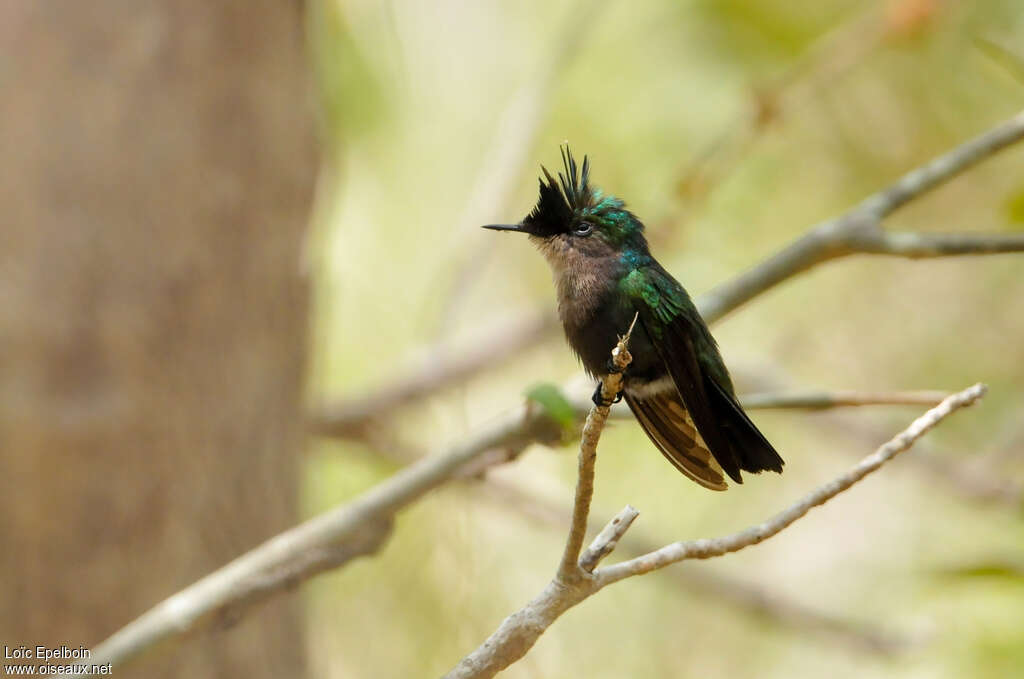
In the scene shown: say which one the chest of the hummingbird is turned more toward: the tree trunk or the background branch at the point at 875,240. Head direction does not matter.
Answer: the tree trunk

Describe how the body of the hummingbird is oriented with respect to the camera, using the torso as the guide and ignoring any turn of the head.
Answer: to the viewer's left

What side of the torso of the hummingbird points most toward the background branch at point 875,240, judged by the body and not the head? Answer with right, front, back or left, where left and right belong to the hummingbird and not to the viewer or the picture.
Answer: back
